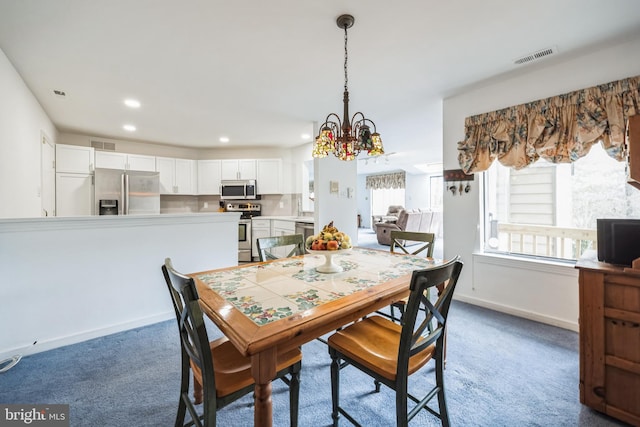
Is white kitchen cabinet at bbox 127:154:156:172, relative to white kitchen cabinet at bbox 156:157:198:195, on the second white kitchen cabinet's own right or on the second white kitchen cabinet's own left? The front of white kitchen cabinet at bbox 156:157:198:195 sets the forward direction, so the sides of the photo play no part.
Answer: on the second white kitchen cabinet's own right

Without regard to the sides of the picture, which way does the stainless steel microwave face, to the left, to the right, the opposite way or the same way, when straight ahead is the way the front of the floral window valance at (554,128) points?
to the left

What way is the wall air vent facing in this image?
toward the camera

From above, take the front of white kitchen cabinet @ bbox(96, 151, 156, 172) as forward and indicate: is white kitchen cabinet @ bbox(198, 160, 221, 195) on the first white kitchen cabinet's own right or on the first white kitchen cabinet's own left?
on the first white kitchen cabinet's own left

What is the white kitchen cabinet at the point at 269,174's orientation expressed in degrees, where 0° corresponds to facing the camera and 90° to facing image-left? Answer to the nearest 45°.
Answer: approximately 0°

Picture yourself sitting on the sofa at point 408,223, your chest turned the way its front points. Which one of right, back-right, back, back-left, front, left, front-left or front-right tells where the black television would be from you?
front-left

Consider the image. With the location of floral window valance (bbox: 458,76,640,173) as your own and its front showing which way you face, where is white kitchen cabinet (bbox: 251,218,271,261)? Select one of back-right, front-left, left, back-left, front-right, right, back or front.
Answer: front-right

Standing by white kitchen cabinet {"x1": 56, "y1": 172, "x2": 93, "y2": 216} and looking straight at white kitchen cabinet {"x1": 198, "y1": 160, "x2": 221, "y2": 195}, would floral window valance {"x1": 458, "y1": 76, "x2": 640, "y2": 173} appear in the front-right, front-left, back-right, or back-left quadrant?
front-right

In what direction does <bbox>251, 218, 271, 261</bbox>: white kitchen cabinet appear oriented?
toward the camera

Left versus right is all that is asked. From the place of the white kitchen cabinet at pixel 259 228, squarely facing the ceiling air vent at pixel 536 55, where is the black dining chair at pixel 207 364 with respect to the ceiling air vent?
right

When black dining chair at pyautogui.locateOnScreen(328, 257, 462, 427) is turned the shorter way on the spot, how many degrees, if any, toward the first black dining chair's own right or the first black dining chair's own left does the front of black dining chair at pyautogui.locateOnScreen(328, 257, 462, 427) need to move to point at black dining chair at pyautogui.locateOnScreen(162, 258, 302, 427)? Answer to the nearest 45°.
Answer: approximately 90° to the first black dining chair's own left

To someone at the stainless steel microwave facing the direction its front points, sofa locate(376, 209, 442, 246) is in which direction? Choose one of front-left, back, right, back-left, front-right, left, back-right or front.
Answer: left

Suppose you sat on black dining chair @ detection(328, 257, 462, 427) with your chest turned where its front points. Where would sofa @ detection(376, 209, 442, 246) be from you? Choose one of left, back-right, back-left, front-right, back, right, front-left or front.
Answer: front-right

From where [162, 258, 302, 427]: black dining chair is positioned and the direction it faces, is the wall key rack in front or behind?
in front

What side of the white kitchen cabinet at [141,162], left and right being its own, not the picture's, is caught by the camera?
front

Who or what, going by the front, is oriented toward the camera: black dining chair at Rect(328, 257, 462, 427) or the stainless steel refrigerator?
the stainless steel refrigerator

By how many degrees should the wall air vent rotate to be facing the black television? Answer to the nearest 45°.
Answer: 0° — it already faces it

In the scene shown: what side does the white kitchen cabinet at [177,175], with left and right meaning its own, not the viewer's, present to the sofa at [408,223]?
left

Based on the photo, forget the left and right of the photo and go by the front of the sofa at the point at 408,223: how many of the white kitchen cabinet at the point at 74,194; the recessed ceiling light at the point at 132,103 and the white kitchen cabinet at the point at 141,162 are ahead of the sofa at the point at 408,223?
3

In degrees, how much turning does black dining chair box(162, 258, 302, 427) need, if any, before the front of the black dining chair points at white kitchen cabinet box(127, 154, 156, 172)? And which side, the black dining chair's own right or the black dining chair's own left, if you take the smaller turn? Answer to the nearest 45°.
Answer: approximately 45° to the black dining chair's own left
